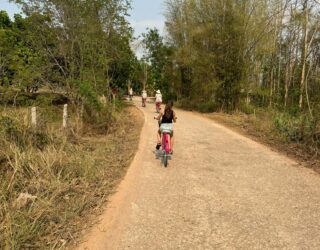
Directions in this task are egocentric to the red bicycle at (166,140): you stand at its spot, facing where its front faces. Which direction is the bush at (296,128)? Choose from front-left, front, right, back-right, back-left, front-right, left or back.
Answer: front-right

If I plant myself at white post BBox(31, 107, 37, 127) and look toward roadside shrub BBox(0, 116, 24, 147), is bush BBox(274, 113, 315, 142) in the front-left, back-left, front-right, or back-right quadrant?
front-left

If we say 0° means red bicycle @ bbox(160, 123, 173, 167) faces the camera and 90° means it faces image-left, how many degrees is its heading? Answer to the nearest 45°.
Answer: approximately 180°

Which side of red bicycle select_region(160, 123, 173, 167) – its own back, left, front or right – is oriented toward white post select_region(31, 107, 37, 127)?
left

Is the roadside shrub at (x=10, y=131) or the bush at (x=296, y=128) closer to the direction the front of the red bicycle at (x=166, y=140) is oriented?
the bush

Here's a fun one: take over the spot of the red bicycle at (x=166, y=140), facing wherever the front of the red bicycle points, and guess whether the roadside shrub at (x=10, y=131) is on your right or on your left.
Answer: on your left

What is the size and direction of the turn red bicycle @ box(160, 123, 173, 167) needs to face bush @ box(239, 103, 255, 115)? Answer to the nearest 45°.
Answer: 0° — it already faces it

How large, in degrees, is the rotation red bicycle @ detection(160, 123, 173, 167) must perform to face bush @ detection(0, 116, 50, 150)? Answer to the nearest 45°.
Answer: approximately 90° to its left
